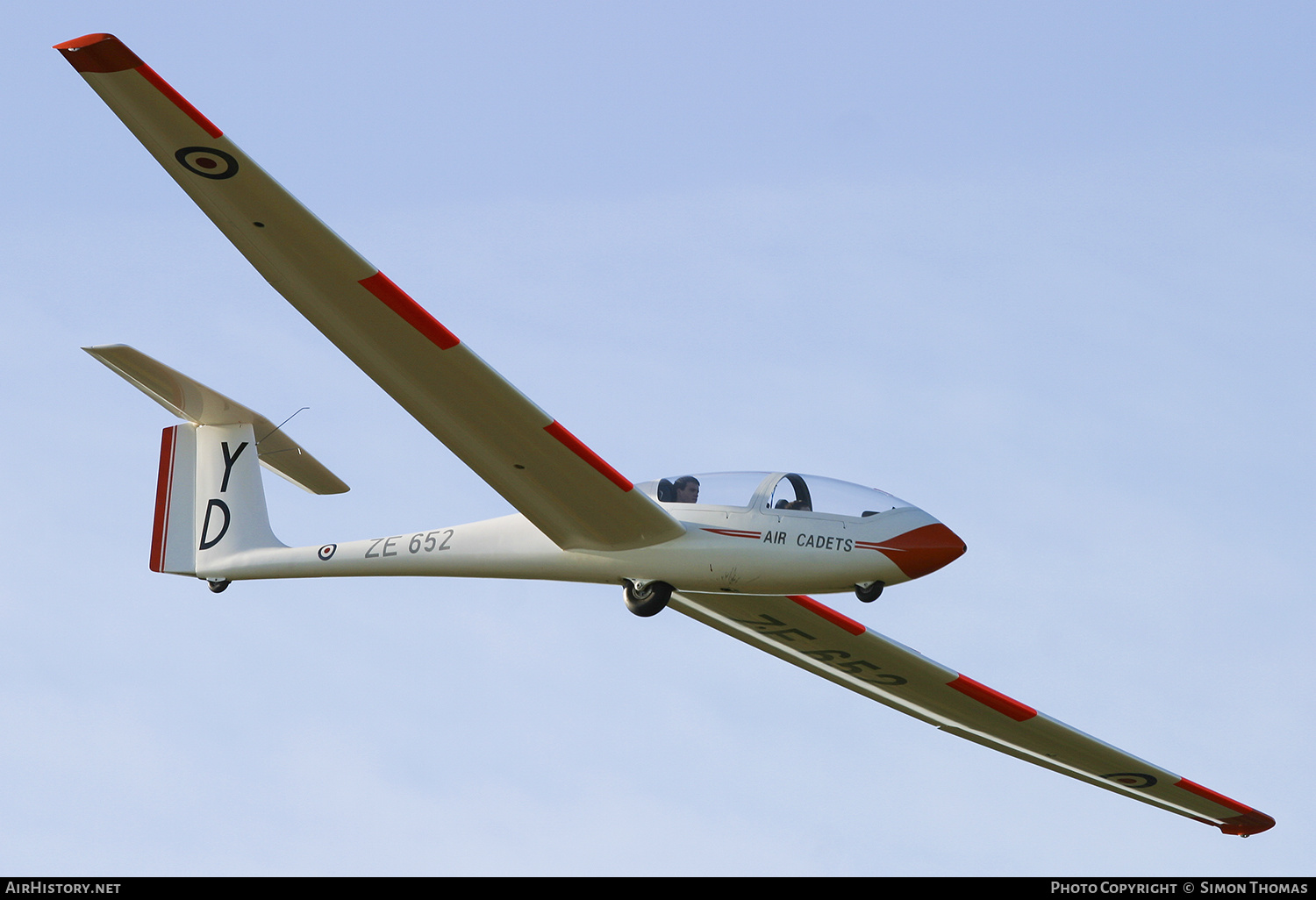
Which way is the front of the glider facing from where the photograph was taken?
facing the viewer and to the right of the viewer
